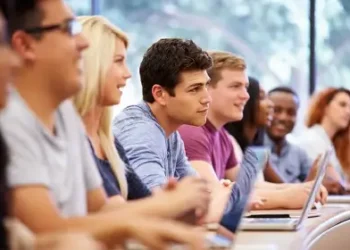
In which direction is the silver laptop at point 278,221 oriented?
to the viewer's left

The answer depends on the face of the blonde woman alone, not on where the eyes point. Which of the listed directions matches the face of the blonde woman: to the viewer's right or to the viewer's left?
to the viewer's right

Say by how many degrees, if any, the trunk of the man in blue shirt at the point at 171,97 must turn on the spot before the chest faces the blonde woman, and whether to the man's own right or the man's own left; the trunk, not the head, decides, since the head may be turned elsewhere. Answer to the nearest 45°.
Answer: approximately 45° to the man's own right
